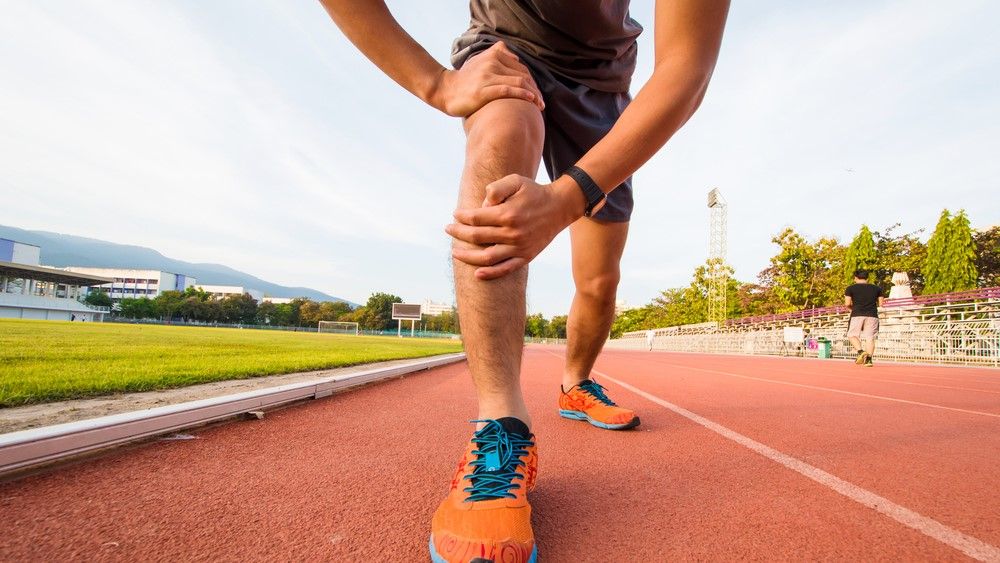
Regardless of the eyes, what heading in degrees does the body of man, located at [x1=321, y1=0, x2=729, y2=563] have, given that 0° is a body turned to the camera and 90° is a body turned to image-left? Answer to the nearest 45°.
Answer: approximately 0°

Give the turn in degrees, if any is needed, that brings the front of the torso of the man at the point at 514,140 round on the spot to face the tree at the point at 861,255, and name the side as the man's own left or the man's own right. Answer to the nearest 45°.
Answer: approximately 135° to the man's own left

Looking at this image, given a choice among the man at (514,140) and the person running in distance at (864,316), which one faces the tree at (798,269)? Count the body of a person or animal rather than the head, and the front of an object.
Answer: the person running in distance

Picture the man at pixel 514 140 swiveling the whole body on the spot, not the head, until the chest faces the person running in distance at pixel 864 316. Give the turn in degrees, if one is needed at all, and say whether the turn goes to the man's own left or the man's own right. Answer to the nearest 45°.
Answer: approximately 135° to the man's own left

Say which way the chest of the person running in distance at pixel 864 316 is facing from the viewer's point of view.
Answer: away from the camera

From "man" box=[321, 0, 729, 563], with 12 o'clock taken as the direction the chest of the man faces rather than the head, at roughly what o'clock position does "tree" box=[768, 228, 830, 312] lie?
The tree is roughly at 7 o'clock from the man.

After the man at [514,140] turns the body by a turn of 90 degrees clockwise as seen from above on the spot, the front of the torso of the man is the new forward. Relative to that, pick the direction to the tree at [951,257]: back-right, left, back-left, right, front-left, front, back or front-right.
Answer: back-right

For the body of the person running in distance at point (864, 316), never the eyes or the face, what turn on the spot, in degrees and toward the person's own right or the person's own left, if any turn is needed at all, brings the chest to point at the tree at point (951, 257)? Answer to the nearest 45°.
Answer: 0° — they already face it

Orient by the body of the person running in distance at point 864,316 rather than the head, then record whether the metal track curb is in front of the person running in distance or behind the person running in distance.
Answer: behind

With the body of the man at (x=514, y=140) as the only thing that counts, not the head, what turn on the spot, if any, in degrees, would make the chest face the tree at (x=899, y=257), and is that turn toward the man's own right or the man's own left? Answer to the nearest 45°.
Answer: approximately 135° to the man's own left
